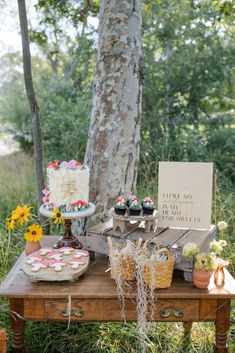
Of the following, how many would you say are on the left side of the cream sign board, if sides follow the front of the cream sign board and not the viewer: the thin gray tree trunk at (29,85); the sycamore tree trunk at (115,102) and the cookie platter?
0

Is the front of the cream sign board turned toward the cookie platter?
no

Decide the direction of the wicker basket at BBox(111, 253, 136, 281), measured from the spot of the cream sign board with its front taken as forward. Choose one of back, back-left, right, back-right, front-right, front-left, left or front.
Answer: front-right

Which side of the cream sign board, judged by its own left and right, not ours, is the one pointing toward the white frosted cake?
right

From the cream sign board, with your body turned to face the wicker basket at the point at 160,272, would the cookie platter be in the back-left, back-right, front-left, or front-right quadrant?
front-right

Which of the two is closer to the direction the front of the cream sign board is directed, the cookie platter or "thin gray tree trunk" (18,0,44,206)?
the cookie platter

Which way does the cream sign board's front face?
toward the camera

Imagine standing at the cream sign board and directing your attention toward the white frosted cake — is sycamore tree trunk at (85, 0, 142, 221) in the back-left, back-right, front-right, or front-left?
front-right

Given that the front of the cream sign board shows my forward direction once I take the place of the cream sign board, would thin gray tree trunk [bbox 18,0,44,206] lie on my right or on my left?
on my right
